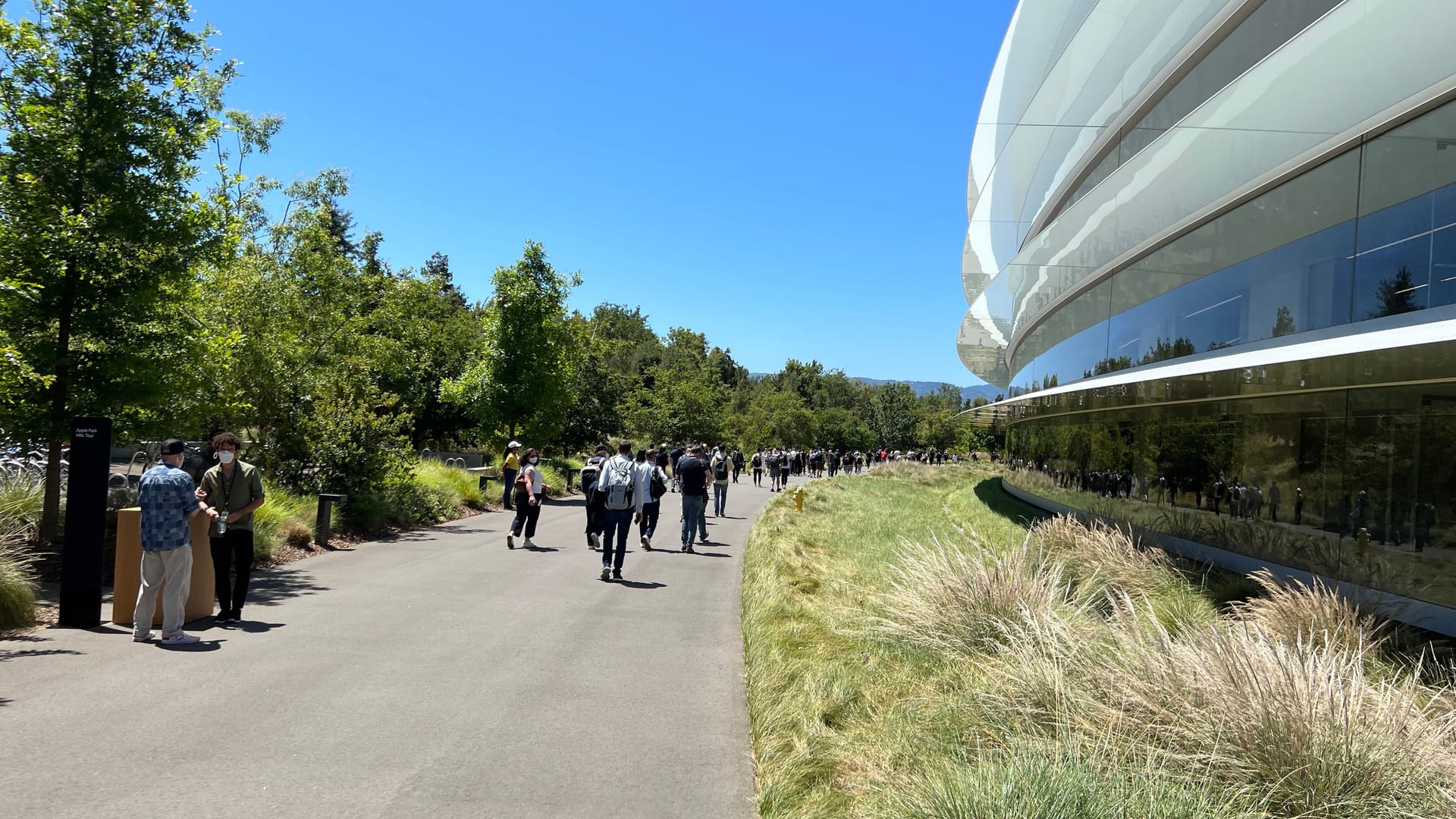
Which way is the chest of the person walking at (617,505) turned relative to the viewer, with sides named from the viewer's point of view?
facing away from the viewer

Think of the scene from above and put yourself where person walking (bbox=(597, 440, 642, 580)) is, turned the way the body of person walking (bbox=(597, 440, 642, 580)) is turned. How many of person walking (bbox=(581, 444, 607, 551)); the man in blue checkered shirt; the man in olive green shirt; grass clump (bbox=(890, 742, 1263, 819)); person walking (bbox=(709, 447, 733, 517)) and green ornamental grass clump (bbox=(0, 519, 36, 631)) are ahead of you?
2

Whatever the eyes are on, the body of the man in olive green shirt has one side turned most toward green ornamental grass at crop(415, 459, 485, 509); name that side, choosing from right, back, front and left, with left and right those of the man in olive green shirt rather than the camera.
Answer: back

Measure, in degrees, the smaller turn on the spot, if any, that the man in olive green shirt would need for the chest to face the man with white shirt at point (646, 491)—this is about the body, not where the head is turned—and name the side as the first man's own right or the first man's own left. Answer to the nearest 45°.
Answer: approximately 135° to the first man's own left

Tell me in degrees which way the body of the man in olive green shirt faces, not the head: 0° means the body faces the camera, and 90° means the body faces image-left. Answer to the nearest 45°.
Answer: approximately 0°

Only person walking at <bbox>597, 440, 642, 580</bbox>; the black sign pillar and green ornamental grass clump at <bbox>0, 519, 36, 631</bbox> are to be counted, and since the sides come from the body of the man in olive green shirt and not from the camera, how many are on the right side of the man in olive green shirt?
2

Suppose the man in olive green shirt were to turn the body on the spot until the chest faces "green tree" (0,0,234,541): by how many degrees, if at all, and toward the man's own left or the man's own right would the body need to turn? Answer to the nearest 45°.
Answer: approximately 135° to the man's own right

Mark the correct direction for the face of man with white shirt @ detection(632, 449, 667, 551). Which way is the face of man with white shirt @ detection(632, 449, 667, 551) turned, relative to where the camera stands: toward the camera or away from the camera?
away from the camera

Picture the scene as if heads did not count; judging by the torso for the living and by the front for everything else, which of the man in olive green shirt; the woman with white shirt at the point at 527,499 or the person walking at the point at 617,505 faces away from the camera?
the person walking
